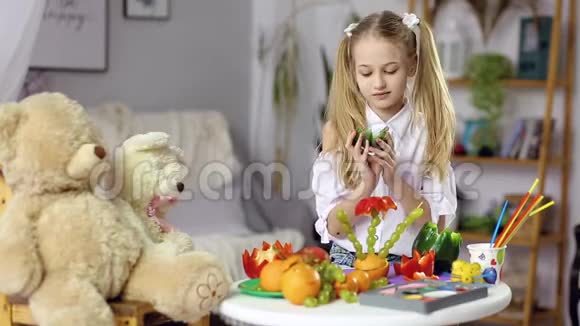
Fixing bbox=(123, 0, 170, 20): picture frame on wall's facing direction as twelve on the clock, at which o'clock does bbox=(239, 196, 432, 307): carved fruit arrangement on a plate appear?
The carved fruit arrangement on a plate is roughly at 12 o'clock from the picture frame on wall.

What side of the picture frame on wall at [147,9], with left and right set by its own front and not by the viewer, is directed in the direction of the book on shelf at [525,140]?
left

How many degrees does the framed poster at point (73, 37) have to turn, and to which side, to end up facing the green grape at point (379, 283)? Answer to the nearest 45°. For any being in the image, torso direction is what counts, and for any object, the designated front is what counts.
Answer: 0° — it already faces it

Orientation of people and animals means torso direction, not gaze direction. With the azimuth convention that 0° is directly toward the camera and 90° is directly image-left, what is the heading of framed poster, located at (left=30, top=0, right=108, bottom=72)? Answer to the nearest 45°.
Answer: approximately 0°
